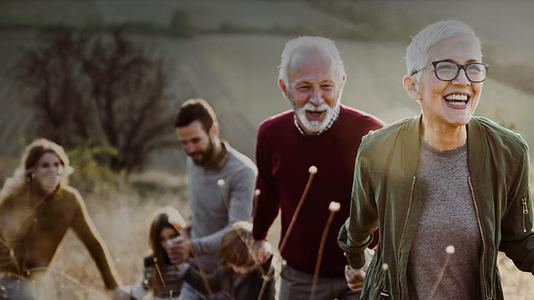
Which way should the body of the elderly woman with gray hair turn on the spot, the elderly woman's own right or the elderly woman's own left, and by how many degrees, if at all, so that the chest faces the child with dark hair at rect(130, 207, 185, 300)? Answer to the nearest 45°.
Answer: approximately 135° to the elderly woman's own right

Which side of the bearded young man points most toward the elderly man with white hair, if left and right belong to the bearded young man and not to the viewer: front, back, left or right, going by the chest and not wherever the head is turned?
left

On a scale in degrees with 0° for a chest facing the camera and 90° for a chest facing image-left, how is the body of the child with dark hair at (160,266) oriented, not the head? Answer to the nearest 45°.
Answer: approximately 315°

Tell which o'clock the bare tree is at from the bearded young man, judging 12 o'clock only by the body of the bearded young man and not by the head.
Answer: The bare tree is roughly at 4 o'clock from the bearded young man.

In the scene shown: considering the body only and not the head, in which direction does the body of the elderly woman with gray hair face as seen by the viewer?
toward the camera

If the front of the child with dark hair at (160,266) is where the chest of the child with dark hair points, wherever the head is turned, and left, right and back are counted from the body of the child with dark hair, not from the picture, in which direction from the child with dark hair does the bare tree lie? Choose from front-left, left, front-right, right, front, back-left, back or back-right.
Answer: back-left

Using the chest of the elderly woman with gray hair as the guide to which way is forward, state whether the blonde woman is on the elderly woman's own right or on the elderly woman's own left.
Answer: on the elderly woman's own right
